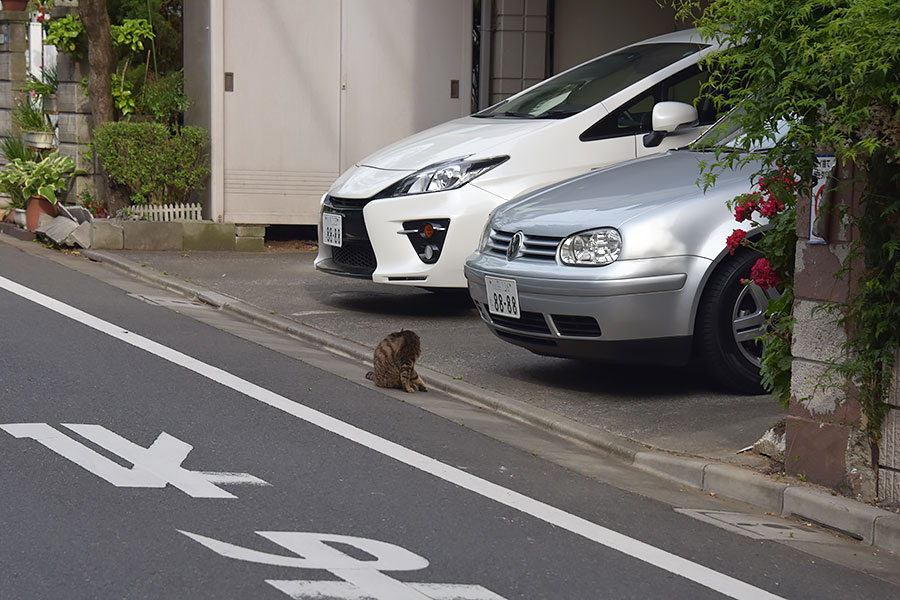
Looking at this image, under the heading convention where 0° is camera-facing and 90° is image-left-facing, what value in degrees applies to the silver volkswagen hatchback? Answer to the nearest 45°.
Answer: approximately 45°

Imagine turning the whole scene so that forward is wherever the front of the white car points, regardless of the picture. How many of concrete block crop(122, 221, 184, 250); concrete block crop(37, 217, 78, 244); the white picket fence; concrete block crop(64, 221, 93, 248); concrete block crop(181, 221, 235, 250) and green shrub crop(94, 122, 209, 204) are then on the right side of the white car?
6

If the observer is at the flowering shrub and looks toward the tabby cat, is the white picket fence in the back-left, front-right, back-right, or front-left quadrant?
front-right

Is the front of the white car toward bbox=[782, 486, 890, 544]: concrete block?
no

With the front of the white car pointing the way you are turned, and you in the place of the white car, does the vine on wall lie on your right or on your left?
on your left

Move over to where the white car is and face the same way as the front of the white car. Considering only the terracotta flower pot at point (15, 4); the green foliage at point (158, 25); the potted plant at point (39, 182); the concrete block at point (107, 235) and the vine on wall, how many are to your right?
4

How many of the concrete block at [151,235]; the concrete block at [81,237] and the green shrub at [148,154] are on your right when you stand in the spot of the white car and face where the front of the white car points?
3

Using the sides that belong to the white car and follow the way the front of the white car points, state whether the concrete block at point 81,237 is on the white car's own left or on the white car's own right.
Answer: on the white car's own right

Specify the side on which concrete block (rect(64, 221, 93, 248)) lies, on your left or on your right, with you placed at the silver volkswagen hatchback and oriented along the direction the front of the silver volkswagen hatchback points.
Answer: on your right

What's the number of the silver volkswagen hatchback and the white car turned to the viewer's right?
0

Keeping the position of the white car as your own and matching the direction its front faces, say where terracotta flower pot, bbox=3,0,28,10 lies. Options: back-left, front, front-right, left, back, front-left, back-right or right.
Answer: right

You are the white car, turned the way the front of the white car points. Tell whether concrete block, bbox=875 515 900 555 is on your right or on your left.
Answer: on your left

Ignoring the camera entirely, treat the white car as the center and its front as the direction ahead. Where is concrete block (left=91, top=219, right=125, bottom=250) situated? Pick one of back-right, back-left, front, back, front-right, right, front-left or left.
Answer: right

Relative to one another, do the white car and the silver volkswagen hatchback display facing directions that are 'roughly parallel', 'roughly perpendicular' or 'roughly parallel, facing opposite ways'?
roughly parallel

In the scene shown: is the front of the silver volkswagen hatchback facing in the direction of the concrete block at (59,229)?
no

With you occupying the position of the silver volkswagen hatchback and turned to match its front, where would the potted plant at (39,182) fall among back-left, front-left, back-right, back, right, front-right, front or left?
right

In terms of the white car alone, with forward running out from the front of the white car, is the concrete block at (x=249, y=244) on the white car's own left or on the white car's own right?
on the white car's own right
